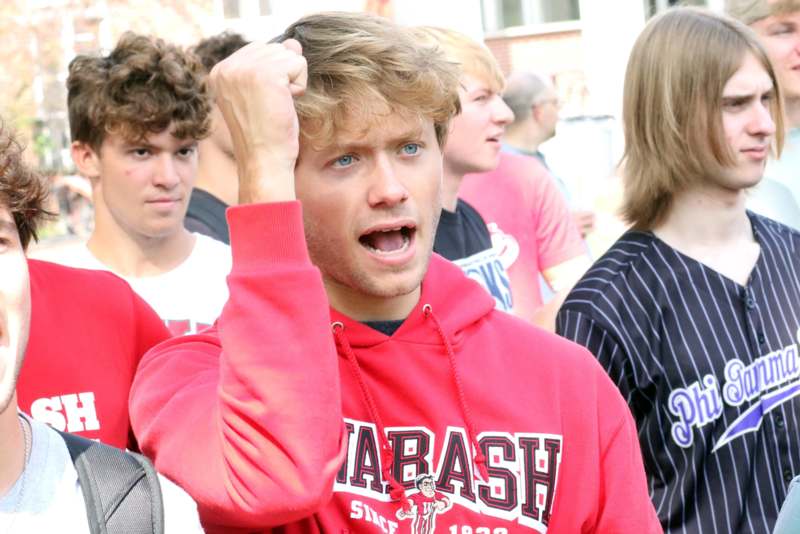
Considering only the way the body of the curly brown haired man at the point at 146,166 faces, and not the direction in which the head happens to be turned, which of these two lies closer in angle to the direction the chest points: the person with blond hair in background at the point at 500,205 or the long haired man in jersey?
the long haired man in jersey

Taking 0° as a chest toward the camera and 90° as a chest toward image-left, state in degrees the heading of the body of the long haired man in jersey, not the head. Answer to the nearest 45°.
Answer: approximately 315°

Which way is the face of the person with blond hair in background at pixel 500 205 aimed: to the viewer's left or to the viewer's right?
to the viewer's right

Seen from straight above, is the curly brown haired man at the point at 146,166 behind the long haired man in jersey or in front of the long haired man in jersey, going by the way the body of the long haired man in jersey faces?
behind

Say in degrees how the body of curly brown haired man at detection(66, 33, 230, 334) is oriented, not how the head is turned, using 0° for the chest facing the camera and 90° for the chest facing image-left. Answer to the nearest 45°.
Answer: approximately 315°

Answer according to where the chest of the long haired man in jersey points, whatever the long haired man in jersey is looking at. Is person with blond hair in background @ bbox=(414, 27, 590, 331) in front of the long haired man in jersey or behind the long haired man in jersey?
behind

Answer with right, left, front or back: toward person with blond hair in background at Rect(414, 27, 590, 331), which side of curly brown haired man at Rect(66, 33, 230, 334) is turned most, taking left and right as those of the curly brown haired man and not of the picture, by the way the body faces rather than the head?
left
